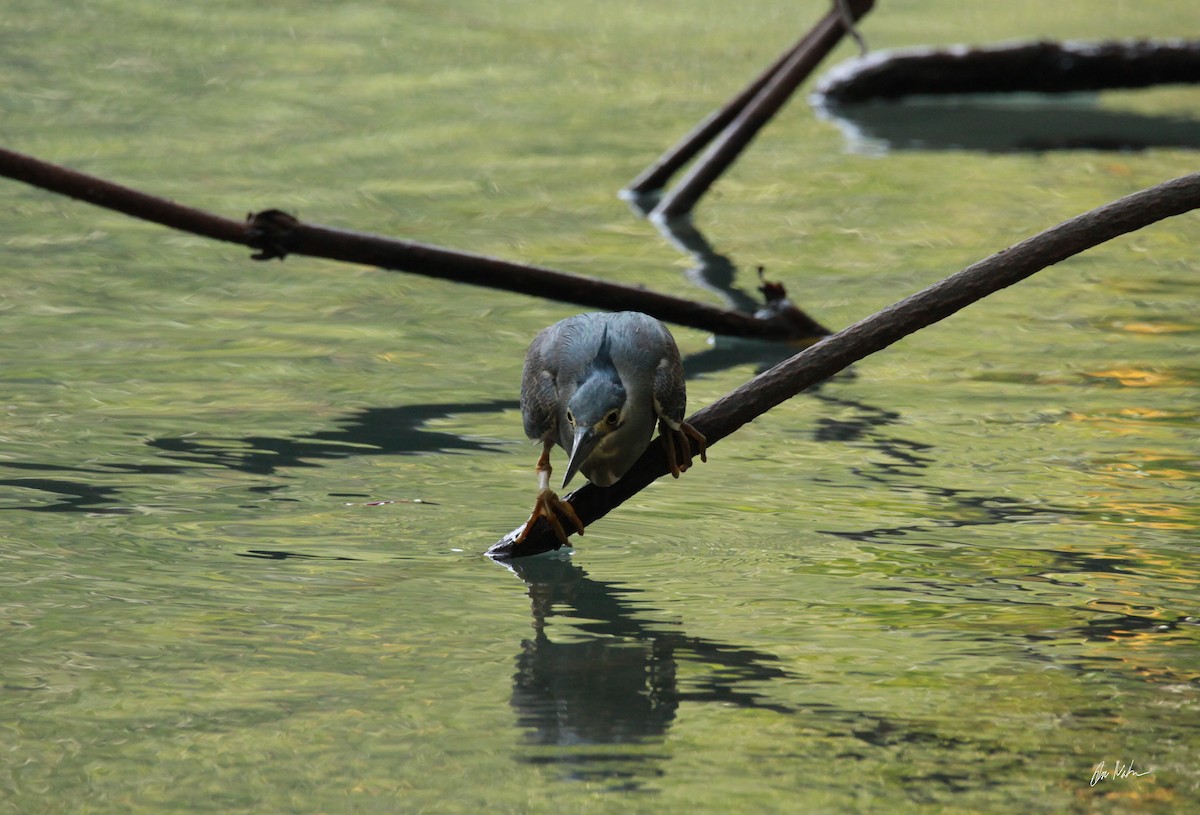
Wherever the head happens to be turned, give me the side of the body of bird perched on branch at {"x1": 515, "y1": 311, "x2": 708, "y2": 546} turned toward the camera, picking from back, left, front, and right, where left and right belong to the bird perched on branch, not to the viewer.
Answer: front

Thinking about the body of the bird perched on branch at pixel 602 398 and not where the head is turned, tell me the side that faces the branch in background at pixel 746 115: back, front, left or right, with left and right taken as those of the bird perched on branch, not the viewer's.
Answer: back

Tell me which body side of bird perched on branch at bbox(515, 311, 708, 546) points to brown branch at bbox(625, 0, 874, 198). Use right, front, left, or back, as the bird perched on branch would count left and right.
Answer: back
